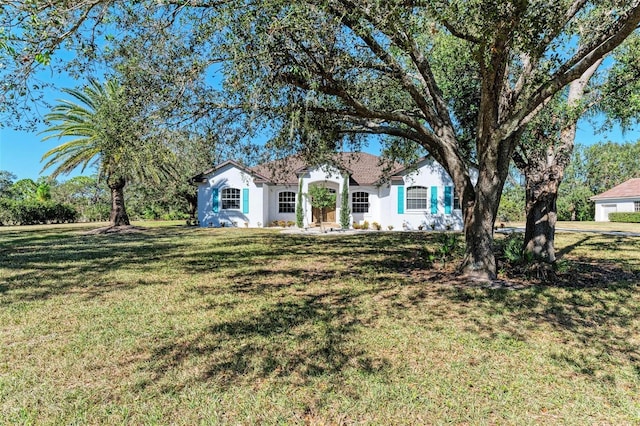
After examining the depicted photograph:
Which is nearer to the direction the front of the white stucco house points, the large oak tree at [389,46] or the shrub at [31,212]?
the large oak tree

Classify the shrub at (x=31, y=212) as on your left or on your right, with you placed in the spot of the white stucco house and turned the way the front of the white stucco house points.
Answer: on your right

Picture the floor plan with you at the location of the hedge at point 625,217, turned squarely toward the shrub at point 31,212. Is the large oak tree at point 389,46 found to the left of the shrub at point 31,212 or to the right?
left

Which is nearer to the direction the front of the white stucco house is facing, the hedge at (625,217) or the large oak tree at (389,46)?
the large oak tree

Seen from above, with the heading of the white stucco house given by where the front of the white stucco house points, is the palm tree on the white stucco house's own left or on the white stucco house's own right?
on the white stucco house's own right

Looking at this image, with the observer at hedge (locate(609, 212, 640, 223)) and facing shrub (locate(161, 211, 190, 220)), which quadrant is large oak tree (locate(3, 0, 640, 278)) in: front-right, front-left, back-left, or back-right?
front-left

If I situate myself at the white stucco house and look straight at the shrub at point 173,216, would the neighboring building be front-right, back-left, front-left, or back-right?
back-right

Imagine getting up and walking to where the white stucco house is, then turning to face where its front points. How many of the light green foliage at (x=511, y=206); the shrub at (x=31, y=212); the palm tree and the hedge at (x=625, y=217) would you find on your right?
2

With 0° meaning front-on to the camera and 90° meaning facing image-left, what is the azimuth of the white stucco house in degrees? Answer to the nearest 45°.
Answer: approximately 0°

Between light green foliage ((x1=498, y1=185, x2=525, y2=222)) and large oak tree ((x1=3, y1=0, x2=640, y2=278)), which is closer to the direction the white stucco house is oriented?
the large oak tree

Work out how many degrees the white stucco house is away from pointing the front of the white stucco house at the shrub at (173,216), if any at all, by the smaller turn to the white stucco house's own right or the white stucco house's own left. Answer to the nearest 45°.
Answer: approximately 135° to the white stucco house's own right

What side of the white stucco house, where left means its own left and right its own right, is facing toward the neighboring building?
left

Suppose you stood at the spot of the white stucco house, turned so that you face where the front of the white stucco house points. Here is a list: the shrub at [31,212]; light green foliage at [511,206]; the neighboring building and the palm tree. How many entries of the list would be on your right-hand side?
2

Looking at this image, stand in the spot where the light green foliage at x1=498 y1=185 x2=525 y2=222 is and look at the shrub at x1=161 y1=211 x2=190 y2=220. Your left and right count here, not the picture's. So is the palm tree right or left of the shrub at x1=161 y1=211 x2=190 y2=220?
left

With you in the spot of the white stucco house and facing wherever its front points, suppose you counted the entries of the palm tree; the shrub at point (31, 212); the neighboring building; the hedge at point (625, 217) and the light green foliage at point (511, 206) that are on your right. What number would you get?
2

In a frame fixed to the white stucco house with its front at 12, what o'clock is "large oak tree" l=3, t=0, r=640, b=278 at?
The large oak tree is roughly at 12 o'clock from the white stucco house.

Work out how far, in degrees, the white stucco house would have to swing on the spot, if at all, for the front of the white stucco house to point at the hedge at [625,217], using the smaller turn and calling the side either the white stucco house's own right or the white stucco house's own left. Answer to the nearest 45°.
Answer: approximately 90° to the white stucco house's own left

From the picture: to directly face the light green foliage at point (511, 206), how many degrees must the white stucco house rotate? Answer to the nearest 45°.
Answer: approximately 90° to its left
